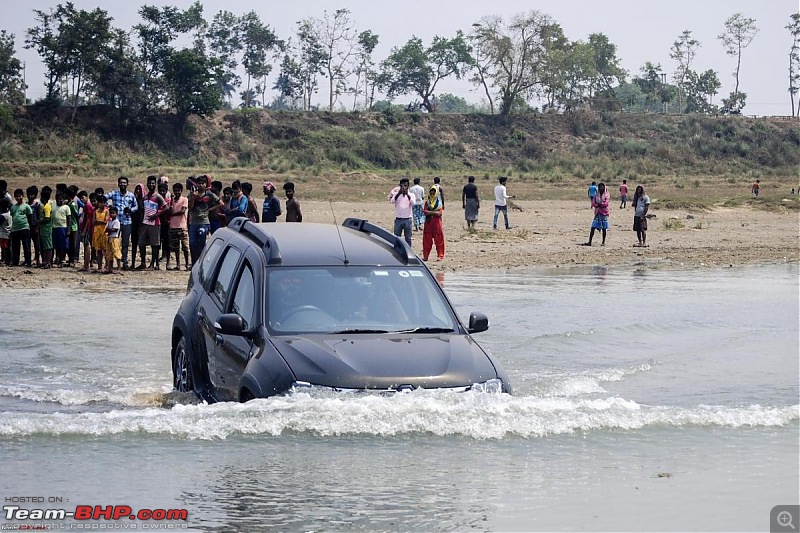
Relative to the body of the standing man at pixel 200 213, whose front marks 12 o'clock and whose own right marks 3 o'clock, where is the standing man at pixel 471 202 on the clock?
the standing man at pixel 471 202 is roughly at 7 o'clock from the standing man at pixel 200 213.

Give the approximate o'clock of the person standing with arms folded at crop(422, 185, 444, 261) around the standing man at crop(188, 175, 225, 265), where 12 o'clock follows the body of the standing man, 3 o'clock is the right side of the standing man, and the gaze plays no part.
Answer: The person standing with arms folded is roughly at 8 o'clock from the standing man.

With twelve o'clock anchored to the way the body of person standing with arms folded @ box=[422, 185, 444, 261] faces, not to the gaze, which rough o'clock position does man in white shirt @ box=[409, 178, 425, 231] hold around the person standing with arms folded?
The man in white shirt is roughly at 6 o'clock from the person standing with arms folded.

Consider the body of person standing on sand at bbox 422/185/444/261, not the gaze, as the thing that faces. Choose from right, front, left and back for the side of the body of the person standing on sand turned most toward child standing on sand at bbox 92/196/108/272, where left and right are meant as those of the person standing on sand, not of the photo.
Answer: right

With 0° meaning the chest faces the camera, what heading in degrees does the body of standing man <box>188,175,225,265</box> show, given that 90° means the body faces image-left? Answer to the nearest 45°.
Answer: approximately 0°

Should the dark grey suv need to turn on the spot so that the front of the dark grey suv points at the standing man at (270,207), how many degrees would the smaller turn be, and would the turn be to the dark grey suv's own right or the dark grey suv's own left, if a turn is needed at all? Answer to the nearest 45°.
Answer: approximately 135° to the dark grey suv's own left

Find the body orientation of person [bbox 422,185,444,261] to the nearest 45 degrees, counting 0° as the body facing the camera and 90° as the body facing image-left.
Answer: approximately 0°

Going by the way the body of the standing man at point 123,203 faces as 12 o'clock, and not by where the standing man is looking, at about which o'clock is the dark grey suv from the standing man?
The dark grey suv is roughly at 12 o'clock from the standing man.

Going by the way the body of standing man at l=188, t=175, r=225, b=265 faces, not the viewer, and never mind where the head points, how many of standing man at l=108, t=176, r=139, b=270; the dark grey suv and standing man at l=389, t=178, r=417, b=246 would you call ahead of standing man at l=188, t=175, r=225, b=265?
1

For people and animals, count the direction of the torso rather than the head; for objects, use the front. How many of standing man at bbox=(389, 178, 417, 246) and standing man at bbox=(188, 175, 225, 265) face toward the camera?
2
